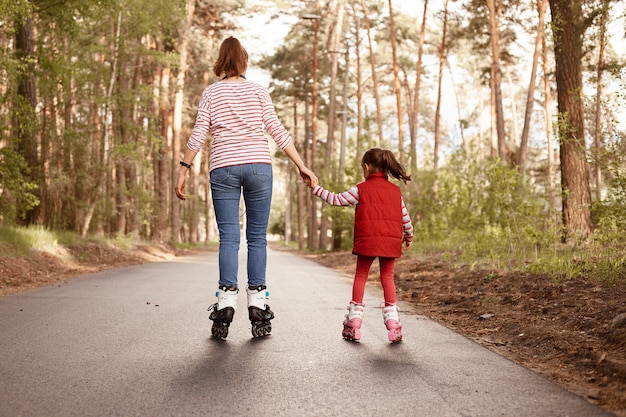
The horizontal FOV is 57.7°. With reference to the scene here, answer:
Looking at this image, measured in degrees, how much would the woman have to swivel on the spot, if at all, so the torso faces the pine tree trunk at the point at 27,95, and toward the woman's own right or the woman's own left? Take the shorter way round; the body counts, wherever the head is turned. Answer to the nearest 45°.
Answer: approximately 45° to the woman's own left

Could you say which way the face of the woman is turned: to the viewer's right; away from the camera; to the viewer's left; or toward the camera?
away from the camera

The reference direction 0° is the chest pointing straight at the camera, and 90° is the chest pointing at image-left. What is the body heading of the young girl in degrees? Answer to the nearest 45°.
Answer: approximately 180°

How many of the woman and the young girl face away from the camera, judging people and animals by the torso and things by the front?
2

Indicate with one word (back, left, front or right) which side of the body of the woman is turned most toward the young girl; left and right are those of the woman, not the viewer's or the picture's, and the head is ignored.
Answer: right

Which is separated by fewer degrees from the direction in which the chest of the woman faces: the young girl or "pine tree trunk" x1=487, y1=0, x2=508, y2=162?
the pine tree trunk

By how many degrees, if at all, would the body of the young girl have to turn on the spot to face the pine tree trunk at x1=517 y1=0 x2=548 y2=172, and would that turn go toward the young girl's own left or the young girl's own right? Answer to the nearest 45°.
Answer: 0° — they already face it

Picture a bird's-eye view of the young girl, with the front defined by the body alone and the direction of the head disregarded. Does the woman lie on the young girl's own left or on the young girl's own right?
on the young girl's own left

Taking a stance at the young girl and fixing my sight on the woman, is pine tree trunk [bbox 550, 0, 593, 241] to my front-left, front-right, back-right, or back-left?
back-right

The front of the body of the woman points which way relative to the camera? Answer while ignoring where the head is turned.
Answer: away from the camera
